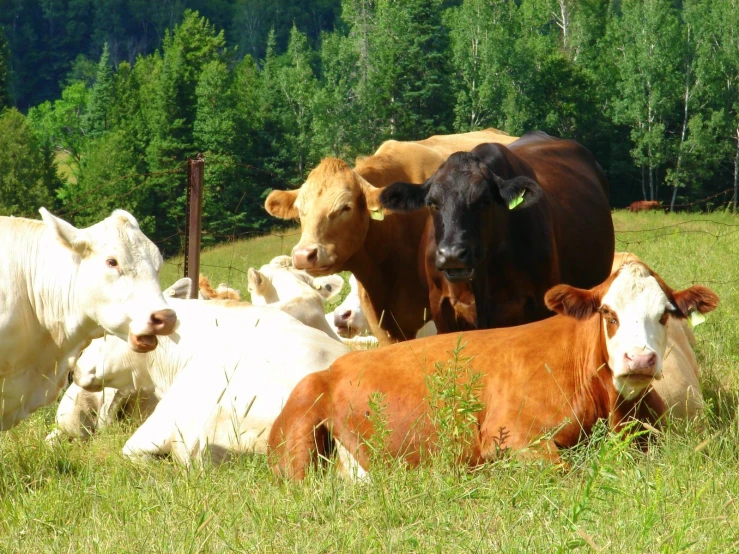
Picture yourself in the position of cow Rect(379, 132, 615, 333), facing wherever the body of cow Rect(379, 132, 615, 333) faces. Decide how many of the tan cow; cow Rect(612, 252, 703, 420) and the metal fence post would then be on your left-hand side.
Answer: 1

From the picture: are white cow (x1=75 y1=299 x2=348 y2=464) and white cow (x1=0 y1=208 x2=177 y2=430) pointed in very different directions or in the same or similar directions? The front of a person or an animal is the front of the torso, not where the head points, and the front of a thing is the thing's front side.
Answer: very different directions

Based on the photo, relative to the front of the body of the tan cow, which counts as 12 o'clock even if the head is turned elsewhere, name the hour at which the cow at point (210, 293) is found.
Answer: The cow is roughly at 2 o'clock from the tan cow.

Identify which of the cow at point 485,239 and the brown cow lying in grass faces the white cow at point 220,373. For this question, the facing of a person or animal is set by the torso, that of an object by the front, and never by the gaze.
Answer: the cow

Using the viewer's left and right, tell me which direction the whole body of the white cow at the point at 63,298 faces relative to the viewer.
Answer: facing to the right of the viewer

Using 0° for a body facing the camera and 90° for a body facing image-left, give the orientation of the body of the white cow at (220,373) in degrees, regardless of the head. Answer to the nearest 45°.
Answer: approximately 90°

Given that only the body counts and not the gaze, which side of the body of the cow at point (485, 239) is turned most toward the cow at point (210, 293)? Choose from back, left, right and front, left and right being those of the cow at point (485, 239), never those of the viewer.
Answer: right

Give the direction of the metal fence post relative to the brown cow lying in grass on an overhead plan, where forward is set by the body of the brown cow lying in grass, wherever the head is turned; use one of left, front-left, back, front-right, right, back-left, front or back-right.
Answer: back-left

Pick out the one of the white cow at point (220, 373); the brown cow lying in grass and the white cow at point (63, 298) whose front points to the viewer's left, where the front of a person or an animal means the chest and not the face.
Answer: the white cow at point (220, 373)

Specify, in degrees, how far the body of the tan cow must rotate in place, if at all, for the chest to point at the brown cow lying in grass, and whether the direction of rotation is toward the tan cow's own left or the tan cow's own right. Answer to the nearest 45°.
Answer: approximately 45° to the tan cow's own left

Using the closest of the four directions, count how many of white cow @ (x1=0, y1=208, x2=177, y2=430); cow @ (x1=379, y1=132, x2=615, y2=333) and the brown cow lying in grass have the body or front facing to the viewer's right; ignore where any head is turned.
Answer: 2

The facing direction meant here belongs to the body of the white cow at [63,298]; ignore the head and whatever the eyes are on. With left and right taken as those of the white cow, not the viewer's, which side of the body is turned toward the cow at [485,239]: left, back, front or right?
front

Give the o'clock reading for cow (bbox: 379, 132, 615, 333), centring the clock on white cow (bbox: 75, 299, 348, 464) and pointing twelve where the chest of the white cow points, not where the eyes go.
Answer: The cow is roughly at 5 o'clock from the white cow.

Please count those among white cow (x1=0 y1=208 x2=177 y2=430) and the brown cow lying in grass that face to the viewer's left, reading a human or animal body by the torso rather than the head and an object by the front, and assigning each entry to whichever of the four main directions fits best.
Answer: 0
